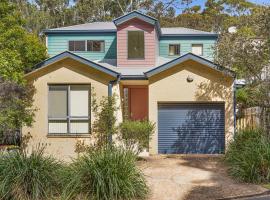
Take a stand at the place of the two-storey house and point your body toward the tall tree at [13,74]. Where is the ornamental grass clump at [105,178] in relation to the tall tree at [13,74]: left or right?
left

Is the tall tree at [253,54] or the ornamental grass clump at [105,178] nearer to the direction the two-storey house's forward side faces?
the ornamental grass clump

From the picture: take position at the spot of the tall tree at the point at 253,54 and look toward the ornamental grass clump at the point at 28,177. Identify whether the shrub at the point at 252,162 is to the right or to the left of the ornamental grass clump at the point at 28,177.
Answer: left

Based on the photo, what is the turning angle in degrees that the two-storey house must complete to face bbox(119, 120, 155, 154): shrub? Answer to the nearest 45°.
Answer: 0° — it already faces it

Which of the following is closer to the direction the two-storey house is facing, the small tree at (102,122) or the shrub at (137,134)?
the shrub

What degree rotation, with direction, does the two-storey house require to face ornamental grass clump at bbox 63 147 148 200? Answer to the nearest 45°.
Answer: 0° — it already faces it

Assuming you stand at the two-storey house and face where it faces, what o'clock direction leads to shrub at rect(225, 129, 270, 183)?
The shrub is roughly at 11 o'clock from the two-storey house.

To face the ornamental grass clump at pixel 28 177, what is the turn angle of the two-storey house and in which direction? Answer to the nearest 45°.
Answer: approximately 45° to its right

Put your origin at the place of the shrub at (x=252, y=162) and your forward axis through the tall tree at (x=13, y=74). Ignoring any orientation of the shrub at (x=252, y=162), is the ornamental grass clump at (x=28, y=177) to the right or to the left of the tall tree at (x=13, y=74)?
left

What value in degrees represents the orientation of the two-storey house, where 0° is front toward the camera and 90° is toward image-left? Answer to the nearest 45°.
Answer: approximately 0°

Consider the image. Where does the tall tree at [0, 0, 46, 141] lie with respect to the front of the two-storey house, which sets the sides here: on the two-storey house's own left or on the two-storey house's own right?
on the two-storey house's own right

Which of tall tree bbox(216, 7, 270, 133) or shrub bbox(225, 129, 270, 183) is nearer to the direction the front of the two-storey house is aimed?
the shrub
